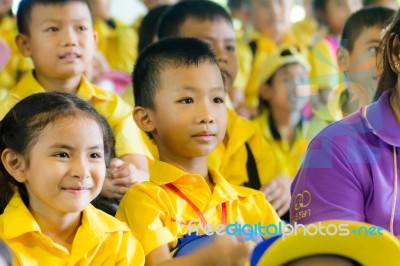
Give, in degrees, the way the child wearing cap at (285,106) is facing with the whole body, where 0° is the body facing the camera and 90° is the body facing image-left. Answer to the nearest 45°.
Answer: approximately 315°

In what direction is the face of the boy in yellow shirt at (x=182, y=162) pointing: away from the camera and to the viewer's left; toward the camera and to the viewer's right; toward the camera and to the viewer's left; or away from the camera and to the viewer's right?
toward the camera and to the viewer's right

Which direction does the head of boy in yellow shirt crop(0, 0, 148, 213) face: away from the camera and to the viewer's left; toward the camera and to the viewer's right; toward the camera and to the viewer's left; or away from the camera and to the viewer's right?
toward the camera and to the viewer's right

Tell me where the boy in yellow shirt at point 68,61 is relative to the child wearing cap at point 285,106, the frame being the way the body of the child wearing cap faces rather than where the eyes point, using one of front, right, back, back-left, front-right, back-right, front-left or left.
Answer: right

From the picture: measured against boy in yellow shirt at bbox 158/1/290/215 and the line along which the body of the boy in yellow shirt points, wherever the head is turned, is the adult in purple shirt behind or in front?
in front
